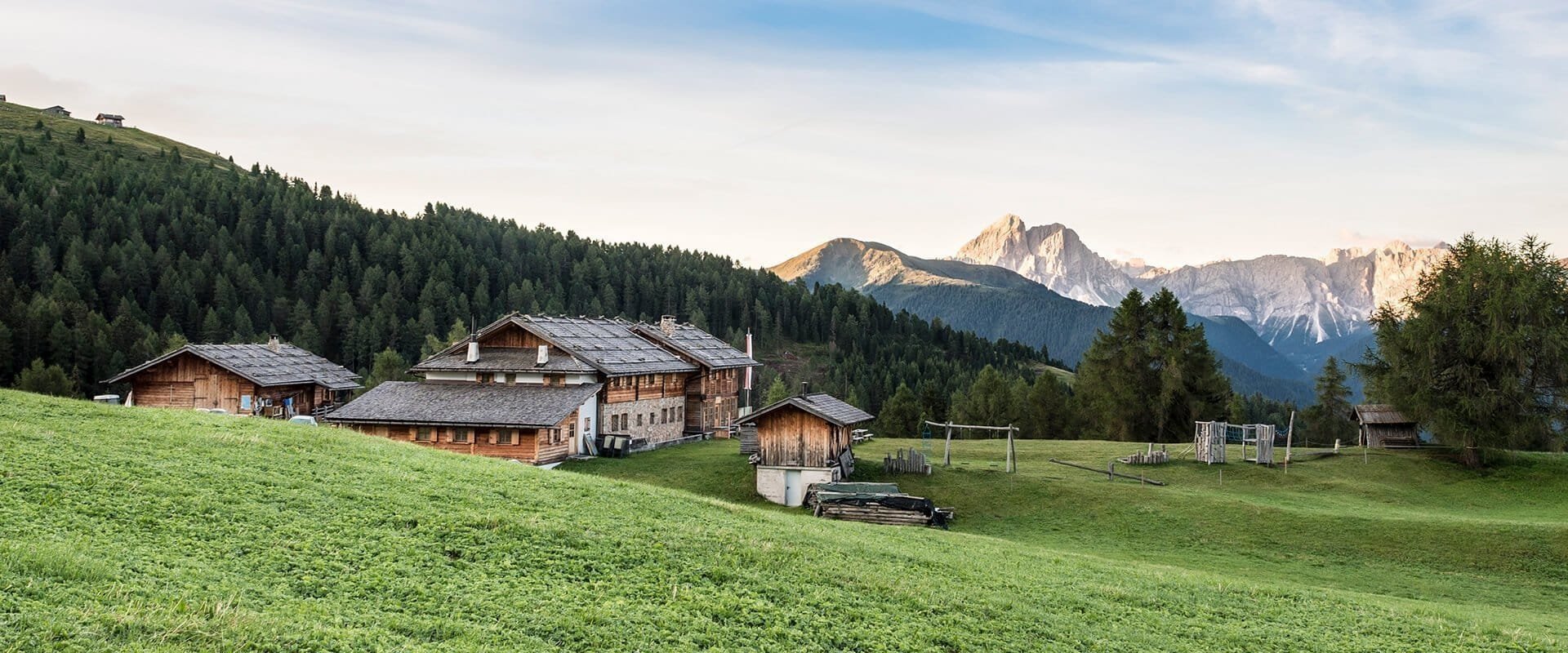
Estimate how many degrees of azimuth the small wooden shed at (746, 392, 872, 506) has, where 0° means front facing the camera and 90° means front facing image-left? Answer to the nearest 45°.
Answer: approximately 0°

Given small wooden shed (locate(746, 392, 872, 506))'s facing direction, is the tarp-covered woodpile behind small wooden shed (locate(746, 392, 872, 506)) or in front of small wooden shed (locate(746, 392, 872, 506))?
in front
